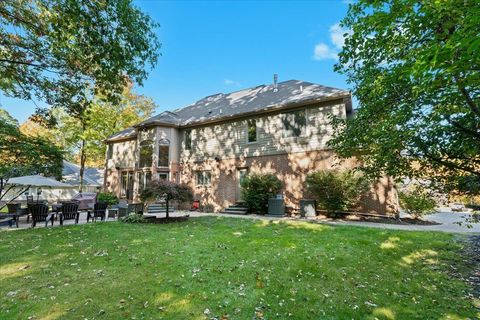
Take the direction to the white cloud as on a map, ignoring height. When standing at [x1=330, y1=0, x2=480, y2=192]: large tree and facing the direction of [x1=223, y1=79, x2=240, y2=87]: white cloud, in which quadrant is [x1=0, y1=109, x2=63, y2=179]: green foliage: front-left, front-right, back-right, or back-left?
front-left

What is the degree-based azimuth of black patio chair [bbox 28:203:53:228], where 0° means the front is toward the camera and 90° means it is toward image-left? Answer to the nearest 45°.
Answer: approximately 225°

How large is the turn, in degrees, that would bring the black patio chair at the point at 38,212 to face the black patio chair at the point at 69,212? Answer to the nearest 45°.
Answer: approximately 45° to its right

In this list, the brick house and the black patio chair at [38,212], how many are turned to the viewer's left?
0
